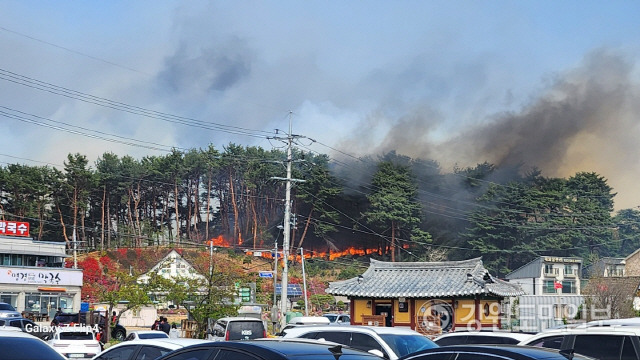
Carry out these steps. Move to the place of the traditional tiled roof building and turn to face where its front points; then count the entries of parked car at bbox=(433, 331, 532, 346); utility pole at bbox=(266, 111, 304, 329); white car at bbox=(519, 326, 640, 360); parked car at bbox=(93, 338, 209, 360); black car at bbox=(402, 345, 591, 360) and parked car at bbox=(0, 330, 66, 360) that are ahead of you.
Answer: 5

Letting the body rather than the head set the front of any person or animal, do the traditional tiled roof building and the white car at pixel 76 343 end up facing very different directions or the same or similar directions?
very different directions

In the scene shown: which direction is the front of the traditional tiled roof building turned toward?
toward the camera

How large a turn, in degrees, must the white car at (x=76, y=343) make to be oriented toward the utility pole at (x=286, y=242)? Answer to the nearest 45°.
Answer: approximately 45° to its right

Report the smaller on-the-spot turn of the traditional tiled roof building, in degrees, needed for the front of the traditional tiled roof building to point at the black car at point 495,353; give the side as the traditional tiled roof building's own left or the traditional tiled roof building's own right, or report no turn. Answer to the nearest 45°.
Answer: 0° — it already faces it

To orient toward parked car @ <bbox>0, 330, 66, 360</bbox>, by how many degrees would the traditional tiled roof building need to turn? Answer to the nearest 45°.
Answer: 0° — it already faces it

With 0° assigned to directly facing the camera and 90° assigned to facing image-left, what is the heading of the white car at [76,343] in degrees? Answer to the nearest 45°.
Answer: approximately 180°
